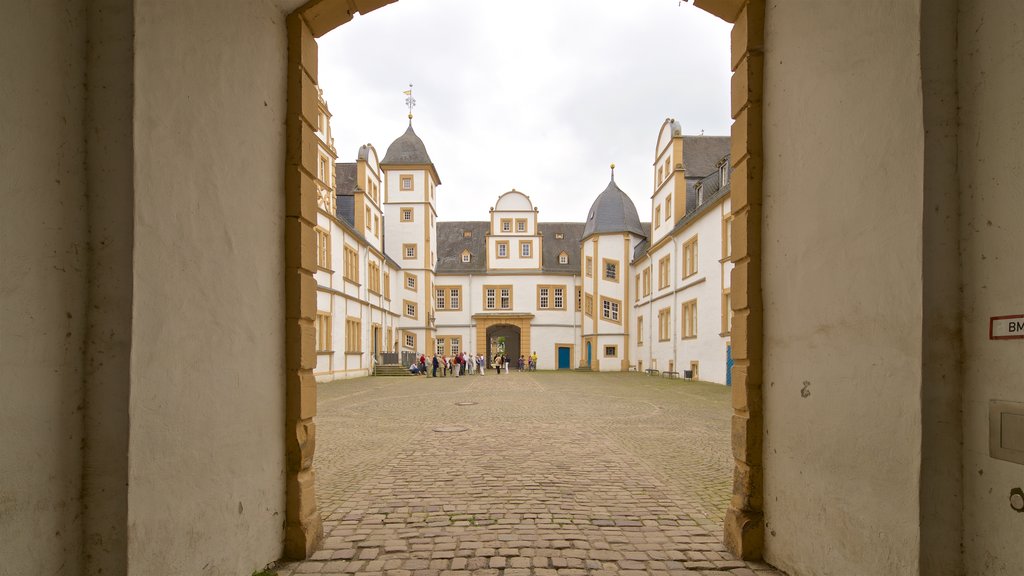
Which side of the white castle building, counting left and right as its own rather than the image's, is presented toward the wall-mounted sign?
front

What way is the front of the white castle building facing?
toward the camera
